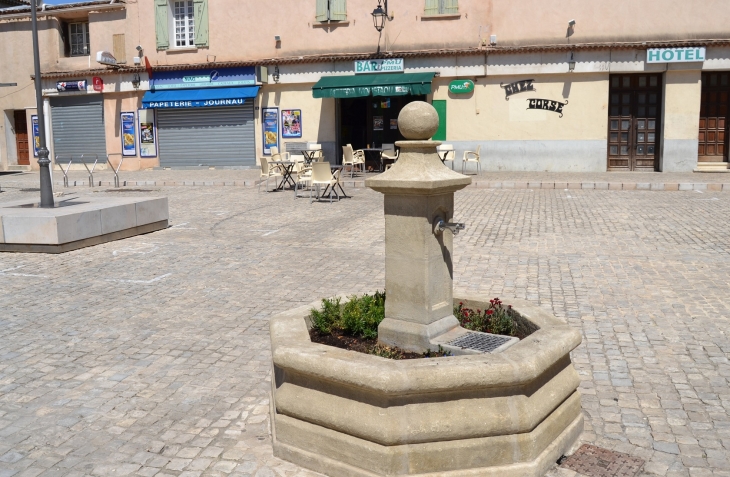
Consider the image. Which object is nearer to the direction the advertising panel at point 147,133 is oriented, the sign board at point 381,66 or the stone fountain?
the stone fountain

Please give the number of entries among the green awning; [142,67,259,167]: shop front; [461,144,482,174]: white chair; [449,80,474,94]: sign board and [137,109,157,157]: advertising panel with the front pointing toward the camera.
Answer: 4

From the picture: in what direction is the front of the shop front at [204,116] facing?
toward the camera

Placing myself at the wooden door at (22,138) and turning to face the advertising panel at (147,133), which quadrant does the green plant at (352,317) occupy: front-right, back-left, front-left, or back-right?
front-right

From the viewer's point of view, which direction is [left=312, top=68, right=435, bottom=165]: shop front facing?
toward the camera

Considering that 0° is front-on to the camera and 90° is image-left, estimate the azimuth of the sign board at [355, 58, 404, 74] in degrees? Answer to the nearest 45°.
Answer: approximately 0°

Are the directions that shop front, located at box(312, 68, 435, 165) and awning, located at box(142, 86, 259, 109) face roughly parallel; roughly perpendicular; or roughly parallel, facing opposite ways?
roughly parallel

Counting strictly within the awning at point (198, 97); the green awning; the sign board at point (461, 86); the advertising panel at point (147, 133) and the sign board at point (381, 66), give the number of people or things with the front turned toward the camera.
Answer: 5

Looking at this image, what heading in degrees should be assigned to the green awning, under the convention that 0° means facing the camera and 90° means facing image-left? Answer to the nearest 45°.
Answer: approximately 0°

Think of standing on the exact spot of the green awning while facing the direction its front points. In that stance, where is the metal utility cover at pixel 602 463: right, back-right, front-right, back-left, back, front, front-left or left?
front

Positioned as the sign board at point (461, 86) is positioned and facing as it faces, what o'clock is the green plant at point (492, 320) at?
The green plant is roughly at 12 o'clock from the sign board.

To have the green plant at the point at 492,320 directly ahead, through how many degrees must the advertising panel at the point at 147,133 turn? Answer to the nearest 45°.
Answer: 0° — it already faces it

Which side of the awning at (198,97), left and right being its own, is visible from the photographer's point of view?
front

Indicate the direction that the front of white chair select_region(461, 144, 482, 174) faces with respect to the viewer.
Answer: facing to the left of the viewer

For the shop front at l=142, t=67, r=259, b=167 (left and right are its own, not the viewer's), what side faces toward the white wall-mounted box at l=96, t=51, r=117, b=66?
right

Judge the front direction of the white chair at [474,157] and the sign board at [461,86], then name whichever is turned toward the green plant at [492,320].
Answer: the sign board

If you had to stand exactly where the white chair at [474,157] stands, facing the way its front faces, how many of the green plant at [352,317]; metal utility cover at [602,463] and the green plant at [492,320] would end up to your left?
3
